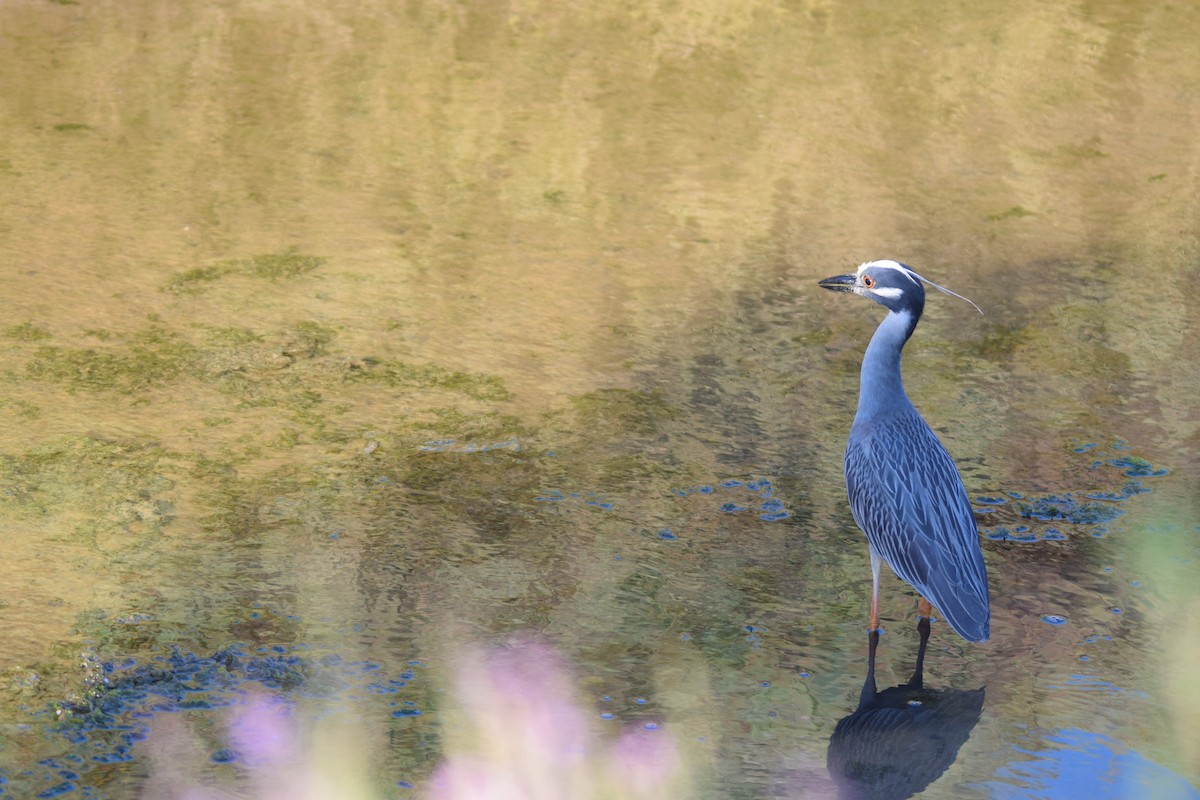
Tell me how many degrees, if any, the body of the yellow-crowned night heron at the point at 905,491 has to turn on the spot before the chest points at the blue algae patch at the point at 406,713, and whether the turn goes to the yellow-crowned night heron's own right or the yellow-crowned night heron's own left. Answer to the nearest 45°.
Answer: approximately 90° to the yellow-crowned night heron's own left

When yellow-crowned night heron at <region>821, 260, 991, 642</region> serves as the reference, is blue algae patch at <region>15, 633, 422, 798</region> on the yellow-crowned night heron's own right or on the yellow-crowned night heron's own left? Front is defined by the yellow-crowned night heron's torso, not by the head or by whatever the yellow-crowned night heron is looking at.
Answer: on the yellow-crowned night heron's own left

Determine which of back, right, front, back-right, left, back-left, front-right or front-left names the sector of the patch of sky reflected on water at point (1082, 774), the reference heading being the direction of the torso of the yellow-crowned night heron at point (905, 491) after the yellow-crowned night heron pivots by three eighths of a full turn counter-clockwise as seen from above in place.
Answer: front-left

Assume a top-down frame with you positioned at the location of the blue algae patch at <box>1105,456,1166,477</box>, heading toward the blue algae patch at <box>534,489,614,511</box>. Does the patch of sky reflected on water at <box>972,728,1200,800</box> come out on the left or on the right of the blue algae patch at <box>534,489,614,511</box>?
left

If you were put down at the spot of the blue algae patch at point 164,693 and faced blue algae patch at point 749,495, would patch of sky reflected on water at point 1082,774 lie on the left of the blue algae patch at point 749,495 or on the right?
right

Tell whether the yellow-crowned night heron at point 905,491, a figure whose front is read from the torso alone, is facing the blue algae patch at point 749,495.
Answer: yes

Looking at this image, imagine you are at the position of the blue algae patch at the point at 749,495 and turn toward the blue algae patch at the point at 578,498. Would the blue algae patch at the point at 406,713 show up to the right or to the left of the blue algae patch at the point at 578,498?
left

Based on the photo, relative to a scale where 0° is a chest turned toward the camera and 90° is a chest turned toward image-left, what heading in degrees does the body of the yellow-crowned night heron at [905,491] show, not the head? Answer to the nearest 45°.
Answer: approximately 135°

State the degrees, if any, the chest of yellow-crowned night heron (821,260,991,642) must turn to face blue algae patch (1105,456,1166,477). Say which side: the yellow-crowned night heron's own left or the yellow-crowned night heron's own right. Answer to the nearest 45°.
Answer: approximately 90° to the yellow-crowned night heron's own right
